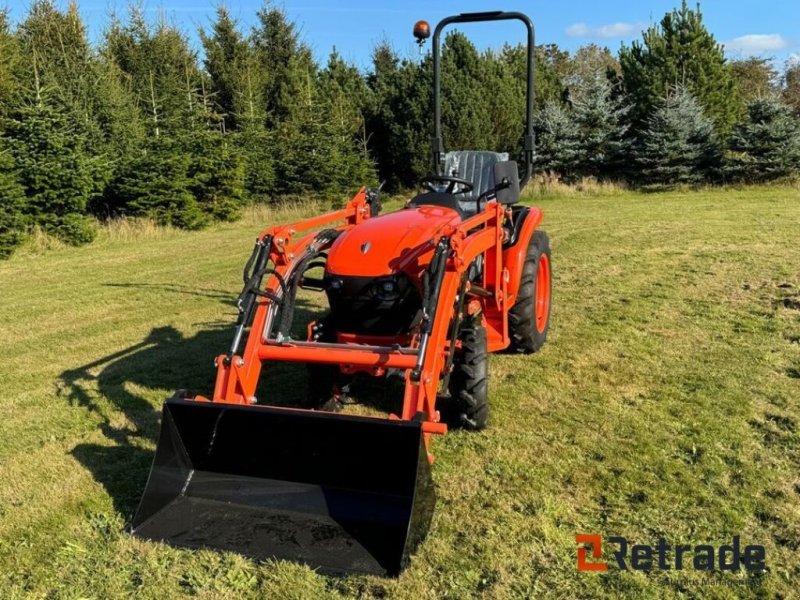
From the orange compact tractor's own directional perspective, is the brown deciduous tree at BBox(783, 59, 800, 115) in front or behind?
behind

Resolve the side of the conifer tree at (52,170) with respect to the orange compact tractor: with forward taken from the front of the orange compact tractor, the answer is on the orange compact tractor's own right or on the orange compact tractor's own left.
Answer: on the orange compact tractor's own right

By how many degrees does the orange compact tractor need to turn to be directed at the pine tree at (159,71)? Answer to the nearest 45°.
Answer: approximately 135° to its right

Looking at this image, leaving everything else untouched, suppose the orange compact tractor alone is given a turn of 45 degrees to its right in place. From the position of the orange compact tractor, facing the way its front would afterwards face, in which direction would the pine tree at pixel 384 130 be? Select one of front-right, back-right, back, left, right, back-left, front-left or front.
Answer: right

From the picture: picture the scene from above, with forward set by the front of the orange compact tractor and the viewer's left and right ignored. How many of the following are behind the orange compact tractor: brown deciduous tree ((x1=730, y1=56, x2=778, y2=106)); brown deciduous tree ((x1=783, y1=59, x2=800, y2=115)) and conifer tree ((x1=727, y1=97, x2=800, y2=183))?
3

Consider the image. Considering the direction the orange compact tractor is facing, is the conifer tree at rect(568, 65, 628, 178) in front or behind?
behind

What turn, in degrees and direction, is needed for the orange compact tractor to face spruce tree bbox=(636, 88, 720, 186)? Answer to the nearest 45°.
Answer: approximately 180°

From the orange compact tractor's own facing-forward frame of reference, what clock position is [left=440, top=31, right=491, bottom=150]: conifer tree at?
The conifer tree is roughly at 5 o'clock from the orange compact tractor.

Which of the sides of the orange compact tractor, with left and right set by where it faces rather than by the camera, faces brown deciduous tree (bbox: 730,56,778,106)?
back

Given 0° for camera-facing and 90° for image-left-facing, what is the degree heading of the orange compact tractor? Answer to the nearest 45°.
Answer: approximately 45°

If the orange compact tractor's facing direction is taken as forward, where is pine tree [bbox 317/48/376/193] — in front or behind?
behind

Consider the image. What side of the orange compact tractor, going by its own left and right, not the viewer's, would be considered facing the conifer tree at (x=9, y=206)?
right

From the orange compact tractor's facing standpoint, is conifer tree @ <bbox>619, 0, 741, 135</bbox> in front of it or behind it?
behind

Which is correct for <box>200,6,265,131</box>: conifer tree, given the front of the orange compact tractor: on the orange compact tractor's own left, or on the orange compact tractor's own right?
on the orange compact tractor's own right
